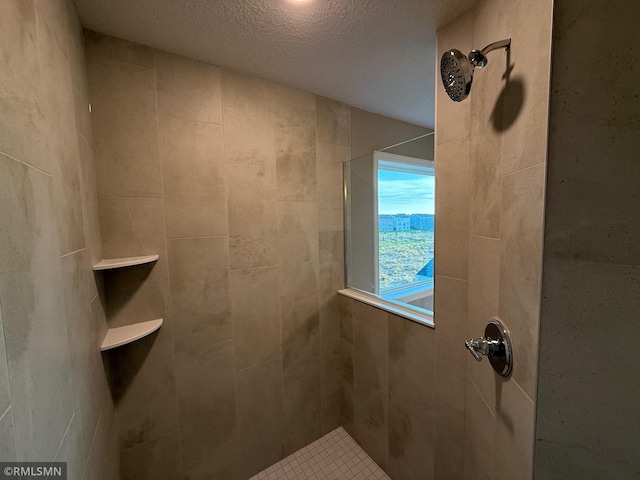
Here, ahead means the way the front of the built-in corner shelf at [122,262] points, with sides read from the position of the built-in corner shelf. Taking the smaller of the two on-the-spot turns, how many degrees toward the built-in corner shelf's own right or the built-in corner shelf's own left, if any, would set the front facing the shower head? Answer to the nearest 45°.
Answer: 0° — it already faces it

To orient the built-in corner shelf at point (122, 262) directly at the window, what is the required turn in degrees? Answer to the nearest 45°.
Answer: approximately 45° to its left

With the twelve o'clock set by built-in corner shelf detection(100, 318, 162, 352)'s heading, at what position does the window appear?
The window is roughly at 11 o'clock from the built-in corner shelf.

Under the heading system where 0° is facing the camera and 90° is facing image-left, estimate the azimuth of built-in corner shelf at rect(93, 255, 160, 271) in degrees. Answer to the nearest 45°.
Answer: approximately 315°

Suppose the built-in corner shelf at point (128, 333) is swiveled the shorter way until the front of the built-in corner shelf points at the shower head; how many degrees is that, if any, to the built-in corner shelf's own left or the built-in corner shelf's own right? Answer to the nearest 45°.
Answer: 0° — it already faces it

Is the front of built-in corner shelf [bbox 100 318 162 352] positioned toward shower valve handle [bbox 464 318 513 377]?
yes

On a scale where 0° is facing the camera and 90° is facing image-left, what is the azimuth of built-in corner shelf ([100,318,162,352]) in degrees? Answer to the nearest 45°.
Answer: approximately 315°
